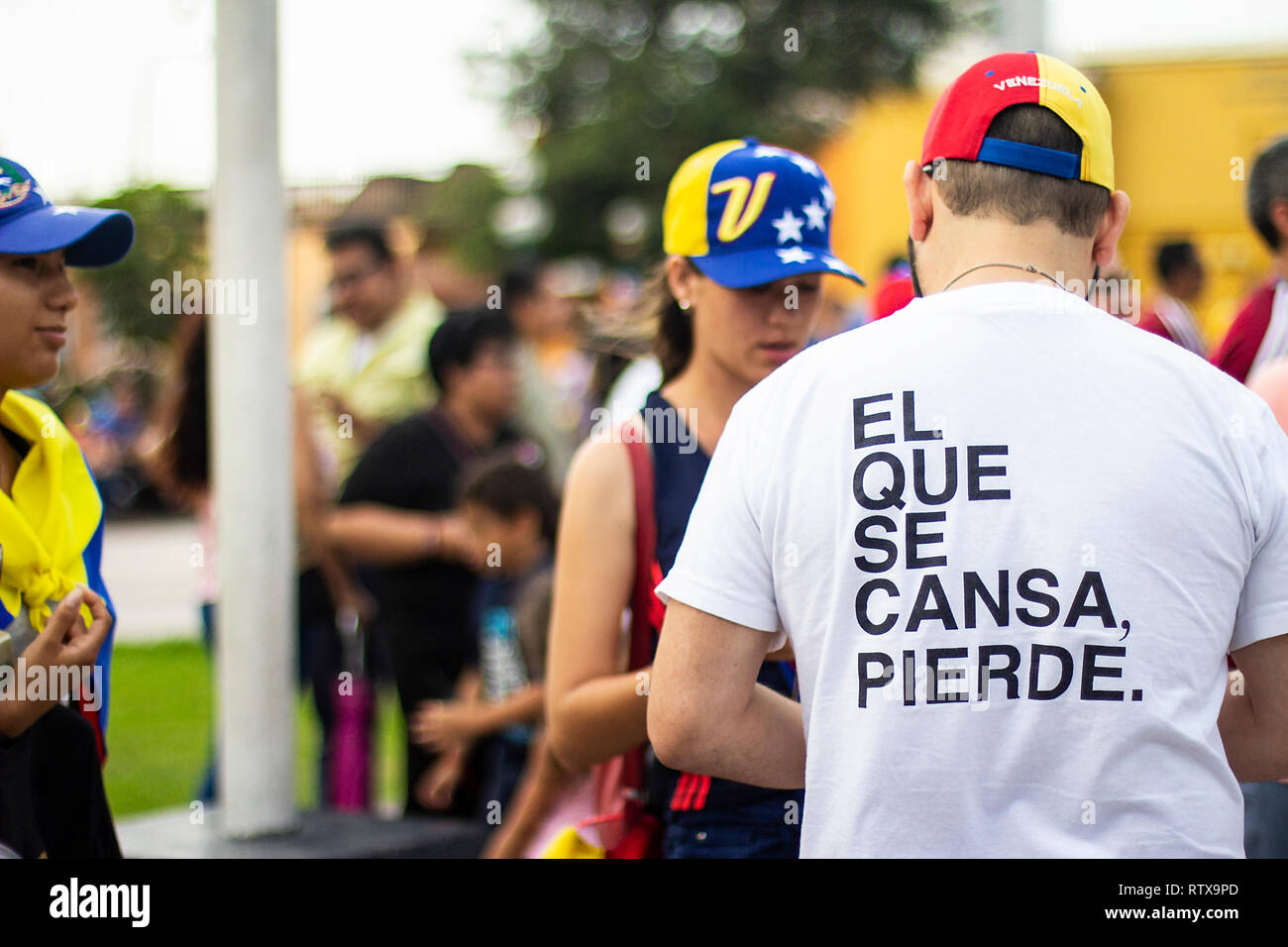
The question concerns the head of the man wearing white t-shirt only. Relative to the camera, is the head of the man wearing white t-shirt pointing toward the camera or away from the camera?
away from the camera

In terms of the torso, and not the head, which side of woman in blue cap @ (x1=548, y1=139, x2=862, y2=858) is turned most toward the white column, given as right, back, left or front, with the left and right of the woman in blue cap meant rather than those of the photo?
back

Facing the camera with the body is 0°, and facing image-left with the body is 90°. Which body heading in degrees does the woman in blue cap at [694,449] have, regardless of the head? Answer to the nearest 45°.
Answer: approximately 315°

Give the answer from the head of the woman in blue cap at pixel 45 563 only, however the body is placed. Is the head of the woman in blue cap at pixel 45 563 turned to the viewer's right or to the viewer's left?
to the viewer's right
